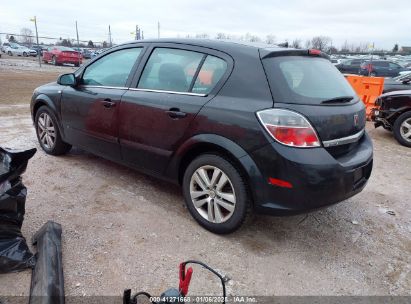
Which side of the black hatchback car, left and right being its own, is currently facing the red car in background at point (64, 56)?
front

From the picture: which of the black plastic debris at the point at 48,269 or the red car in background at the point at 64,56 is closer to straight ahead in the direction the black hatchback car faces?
the red car in background

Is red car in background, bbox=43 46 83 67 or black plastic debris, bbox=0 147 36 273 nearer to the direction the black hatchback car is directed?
the red car in background

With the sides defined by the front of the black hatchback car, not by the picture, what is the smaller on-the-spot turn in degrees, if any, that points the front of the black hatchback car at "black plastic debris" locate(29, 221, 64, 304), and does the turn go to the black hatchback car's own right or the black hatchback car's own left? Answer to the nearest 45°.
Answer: approximately 90° to the black hatchback car's own left

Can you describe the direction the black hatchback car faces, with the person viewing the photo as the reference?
facing away from the viewer and to the left of the viewer

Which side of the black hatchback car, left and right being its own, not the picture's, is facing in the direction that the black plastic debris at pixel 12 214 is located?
left
